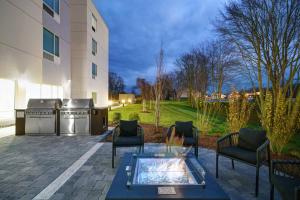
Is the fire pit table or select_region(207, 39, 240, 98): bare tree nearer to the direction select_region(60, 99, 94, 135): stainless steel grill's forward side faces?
the fire pit table

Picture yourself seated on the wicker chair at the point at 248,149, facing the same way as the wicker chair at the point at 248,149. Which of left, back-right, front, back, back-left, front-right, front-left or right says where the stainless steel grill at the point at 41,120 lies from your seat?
front-right

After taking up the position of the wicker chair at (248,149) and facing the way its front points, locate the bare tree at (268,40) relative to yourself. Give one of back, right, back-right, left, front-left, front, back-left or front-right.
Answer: back-right

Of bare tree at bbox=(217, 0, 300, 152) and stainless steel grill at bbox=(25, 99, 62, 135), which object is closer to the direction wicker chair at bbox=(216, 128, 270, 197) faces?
the stainless steel grill

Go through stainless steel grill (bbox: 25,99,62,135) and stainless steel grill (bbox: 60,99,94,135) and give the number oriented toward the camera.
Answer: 2

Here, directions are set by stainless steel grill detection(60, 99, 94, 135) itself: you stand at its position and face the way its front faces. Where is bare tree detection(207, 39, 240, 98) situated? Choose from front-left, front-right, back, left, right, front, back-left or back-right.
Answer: left

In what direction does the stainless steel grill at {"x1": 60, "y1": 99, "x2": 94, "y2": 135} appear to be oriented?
toward the camera

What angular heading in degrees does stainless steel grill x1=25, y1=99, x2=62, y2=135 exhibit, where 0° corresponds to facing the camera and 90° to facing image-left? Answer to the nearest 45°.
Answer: approximately 0°

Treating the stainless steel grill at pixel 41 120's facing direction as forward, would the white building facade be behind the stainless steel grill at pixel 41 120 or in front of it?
behind

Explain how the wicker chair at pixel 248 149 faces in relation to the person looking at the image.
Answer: facing the viewer and to the left of the viewer

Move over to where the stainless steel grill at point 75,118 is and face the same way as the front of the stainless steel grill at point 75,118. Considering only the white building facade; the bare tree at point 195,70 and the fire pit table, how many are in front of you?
1

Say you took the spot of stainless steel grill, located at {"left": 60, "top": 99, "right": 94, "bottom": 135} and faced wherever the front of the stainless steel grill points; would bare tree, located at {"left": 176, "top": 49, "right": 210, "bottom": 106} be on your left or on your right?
on your left

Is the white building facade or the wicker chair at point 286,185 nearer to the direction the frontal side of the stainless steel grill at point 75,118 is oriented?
the wicker chair

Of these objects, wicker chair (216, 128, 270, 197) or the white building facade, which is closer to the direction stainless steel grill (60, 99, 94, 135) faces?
the wicker chair

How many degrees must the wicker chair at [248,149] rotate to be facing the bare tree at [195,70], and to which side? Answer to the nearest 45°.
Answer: approximately 135° to its right
